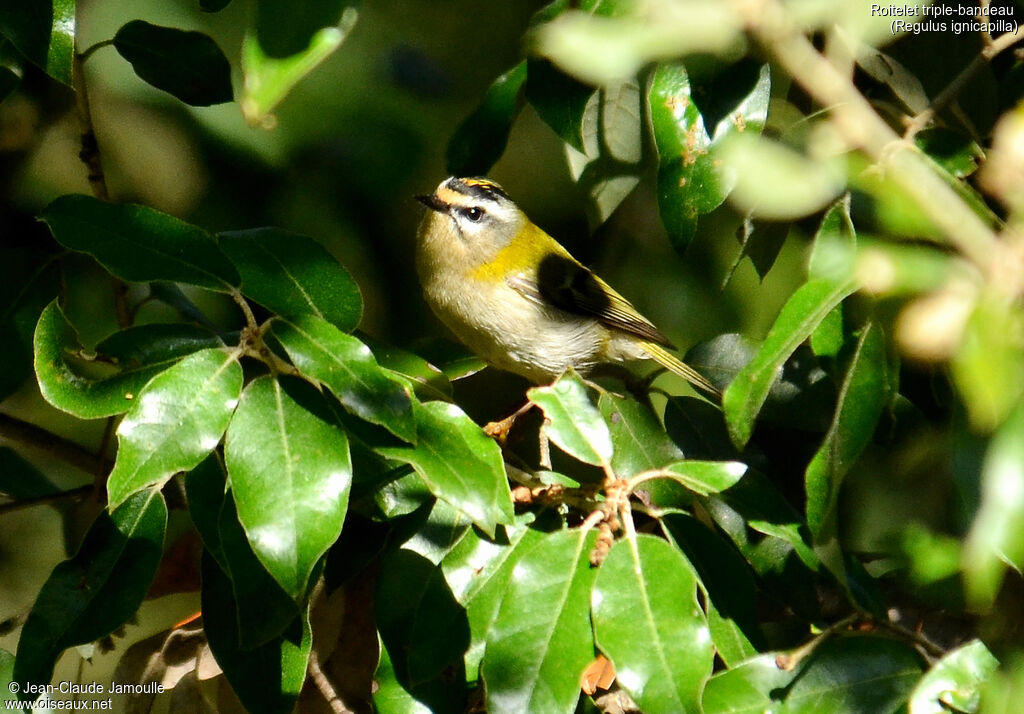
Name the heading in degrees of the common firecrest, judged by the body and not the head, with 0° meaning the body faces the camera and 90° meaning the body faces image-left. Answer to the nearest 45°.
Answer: approximately 90°

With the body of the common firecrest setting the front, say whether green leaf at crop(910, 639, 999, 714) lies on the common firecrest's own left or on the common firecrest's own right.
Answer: on the common firecrest's own left

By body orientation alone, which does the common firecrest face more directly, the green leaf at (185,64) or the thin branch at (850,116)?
the green leaf
